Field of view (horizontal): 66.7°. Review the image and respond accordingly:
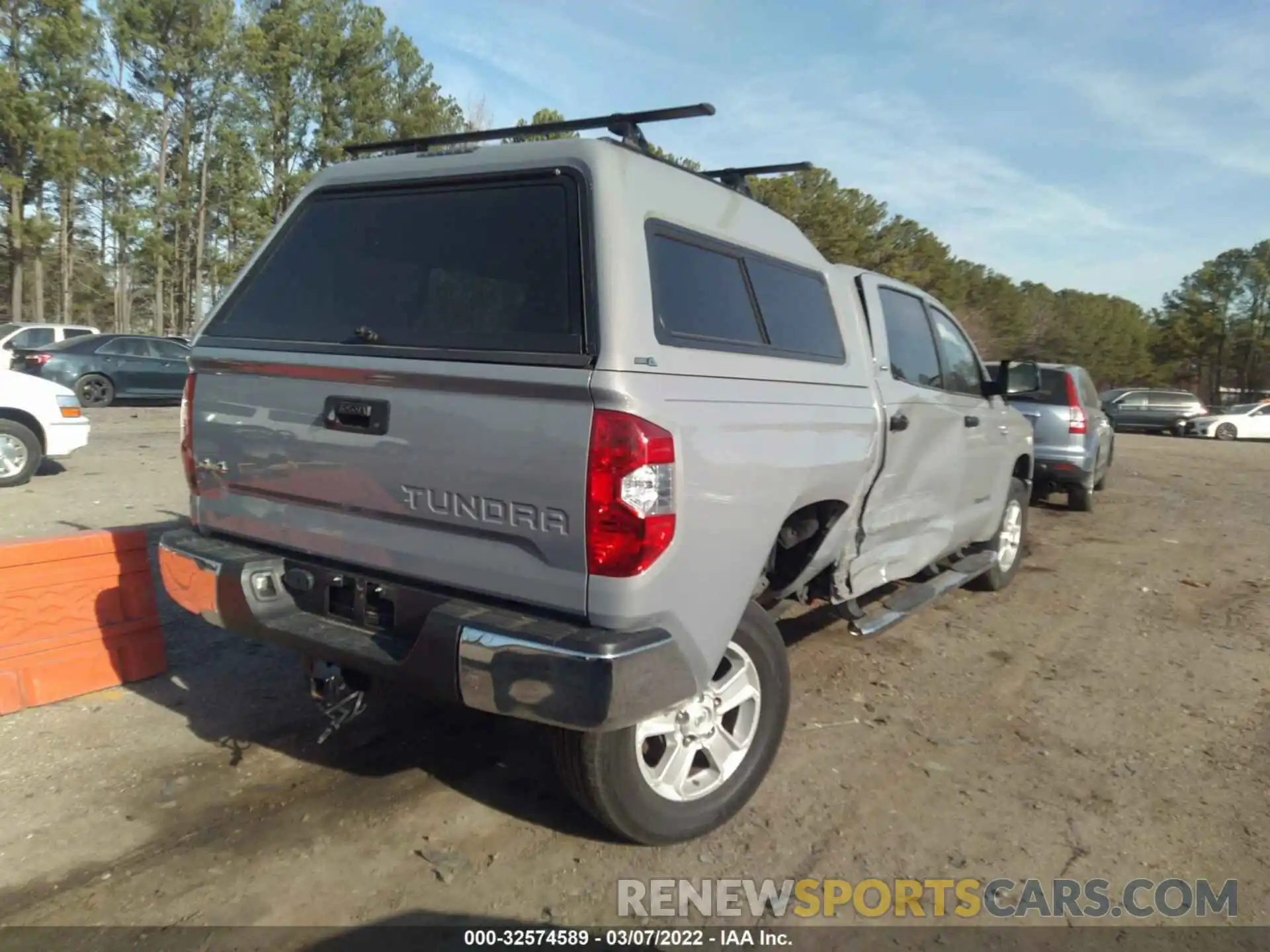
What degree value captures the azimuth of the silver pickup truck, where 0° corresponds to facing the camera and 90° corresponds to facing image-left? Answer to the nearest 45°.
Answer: approximately 225°

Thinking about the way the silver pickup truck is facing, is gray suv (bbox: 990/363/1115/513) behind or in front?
in front

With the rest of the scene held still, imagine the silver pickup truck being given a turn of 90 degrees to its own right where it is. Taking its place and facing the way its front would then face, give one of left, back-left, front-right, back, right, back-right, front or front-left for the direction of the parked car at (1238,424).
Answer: left

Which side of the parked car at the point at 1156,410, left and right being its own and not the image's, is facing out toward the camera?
left

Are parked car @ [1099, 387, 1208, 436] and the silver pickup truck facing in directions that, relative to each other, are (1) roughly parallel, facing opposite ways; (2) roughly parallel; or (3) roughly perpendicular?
roughly perpendicular

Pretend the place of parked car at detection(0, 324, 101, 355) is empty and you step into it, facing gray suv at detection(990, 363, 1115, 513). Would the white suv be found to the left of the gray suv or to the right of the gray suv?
right

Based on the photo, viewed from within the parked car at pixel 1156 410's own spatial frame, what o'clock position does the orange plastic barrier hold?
The orange plastic barrier is roughly at 9 o'clock from the parked car.

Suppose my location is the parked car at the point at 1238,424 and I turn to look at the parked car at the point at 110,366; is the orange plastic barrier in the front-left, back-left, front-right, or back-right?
front-left

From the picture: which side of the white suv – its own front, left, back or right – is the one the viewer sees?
right
